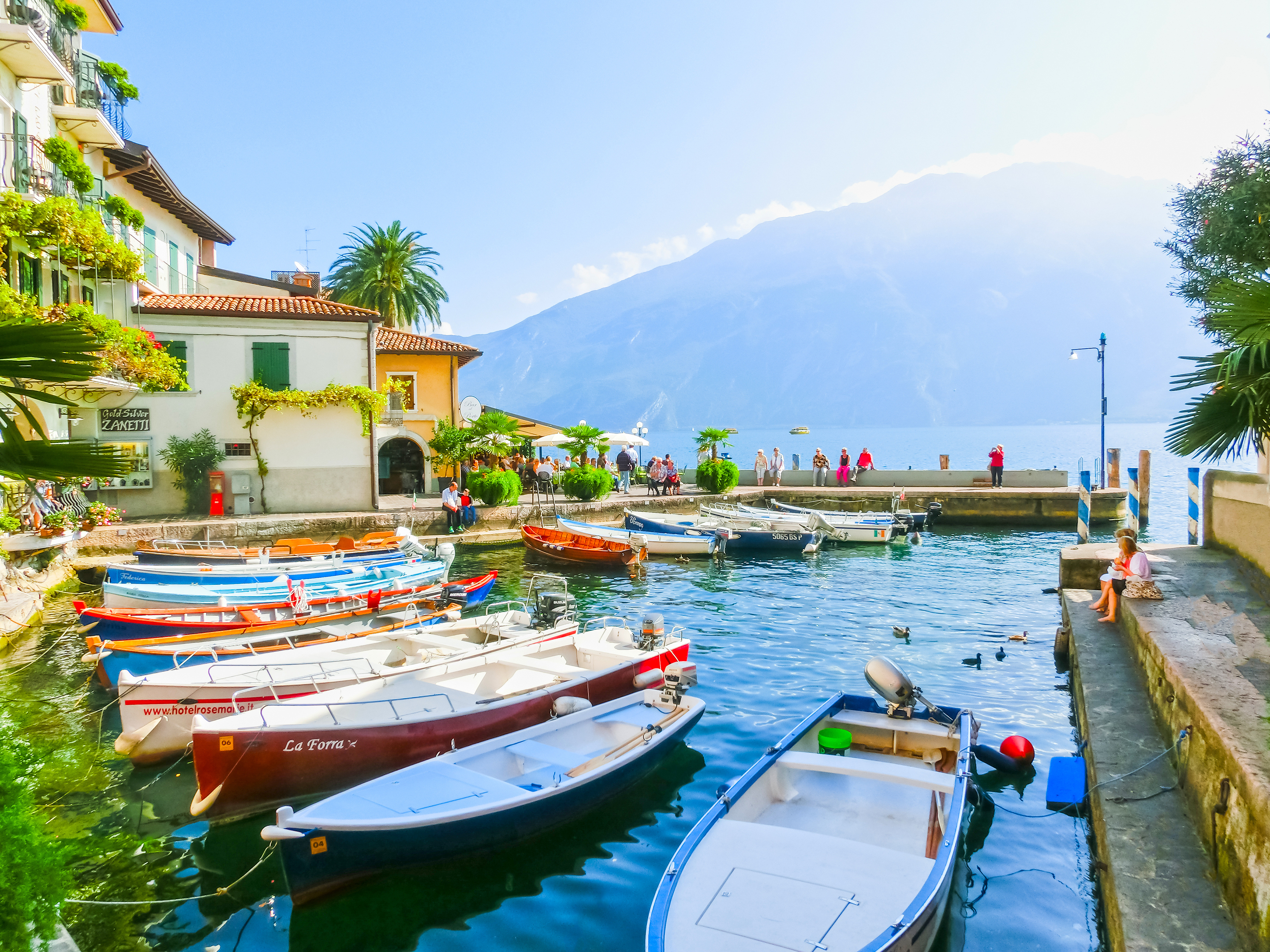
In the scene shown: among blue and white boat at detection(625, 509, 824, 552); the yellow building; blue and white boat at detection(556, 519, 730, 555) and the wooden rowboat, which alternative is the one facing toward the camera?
the yellow building

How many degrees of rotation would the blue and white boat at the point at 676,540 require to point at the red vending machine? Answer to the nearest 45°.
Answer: approximately 45° to its left

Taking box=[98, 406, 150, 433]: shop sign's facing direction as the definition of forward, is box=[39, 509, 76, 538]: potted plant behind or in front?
in front

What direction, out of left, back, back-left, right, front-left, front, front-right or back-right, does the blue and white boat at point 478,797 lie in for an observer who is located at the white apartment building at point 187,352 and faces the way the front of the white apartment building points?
front-right

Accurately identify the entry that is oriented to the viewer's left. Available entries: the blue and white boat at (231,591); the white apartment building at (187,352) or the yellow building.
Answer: the blue and white boat

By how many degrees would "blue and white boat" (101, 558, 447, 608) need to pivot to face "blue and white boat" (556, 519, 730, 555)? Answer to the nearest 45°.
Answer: approximately 135° to its right

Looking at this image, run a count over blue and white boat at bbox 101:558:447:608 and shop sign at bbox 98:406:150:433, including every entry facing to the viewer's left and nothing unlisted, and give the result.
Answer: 1

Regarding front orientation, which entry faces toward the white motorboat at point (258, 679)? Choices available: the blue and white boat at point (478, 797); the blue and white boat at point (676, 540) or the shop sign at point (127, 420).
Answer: the shop sign

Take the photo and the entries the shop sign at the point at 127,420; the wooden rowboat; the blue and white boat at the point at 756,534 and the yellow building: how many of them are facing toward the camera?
2

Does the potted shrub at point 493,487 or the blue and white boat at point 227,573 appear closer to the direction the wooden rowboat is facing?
the potted shrub

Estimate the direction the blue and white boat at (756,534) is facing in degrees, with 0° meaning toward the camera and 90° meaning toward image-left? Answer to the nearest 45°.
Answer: approximately 135°

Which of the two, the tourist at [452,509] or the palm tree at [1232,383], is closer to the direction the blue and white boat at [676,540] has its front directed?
the tourist

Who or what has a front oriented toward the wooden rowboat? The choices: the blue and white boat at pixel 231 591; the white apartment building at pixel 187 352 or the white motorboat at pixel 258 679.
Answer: the white apartment building

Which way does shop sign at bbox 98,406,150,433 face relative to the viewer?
toward the camera
